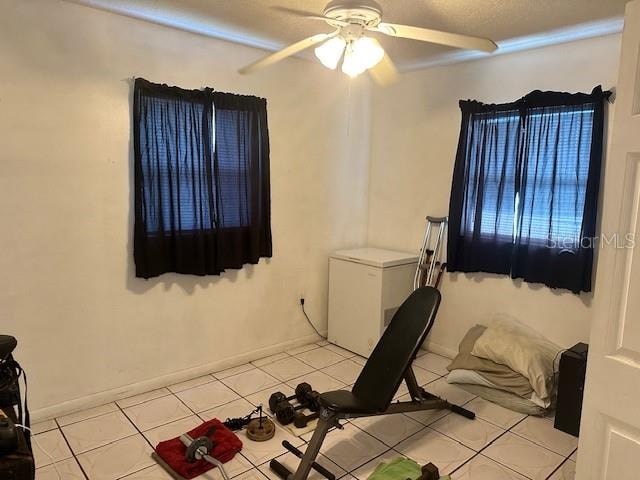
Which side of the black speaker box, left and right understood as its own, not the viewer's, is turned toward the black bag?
front

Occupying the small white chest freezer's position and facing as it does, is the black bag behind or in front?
in front

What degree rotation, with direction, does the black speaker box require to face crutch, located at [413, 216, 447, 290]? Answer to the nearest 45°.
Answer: approximately 90° to its right

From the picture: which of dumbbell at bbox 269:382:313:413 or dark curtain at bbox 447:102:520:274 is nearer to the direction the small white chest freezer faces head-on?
the dumbbell

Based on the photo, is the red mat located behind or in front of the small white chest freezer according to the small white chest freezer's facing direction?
in front

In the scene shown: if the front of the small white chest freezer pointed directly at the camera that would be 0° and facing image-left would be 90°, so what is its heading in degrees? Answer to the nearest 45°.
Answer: approximately 45°

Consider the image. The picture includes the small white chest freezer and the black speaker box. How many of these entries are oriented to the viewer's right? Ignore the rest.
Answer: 0

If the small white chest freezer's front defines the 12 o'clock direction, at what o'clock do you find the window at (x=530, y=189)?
The window is roughly at 8 o'clock from the small white chest freezer.

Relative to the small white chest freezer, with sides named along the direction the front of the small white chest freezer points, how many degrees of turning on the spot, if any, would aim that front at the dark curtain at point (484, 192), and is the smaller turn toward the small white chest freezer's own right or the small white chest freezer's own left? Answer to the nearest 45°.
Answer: approximately 135° to the small white chest freezer's own left

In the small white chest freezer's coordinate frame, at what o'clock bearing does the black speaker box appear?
The black speaker box is roughly at 9 o'clock from the small white chest freezer.

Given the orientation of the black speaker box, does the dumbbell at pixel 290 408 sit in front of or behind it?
in front

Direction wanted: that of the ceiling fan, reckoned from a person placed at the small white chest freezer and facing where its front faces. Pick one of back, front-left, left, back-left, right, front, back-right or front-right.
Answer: front-left

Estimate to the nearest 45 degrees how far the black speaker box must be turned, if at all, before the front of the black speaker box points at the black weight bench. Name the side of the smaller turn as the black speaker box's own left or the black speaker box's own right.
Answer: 0° — it already faces it

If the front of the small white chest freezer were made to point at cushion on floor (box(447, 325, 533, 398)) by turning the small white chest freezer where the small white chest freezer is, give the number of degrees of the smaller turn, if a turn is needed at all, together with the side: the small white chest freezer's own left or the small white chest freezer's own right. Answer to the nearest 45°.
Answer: approximately 90° to the small white chest freezer's own left
